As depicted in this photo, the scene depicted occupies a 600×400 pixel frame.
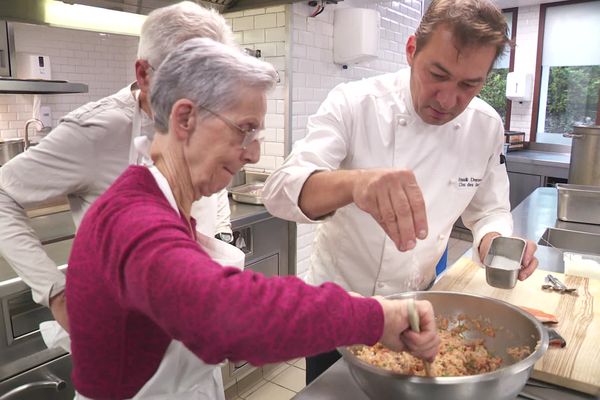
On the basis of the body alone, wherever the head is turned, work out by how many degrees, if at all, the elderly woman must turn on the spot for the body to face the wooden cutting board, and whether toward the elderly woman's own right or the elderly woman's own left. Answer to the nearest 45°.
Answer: approximately 45° to the elderly woman's own left

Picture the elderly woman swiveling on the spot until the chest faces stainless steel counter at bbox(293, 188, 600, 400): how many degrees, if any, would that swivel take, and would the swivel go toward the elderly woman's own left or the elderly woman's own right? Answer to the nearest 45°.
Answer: approximately 45° to the elderly woman's own left

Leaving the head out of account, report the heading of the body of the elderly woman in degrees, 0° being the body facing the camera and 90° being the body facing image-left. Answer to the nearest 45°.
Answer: approximately 270°

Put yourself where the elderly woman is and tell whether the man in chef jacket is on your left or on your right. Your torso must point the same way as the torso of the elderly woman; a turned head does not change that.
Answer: on your left

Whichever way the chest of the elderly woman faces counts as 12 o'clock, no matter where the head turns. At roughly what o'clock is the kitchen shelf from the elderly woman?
The kitchen shelf is roughly at 8 o'clock from the elderly woman.

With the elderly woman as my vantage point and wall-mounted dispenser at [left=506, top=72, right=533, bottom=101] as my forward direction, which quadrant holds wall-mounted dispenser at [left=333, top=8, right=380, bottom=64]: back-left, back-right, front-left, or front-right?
front-left

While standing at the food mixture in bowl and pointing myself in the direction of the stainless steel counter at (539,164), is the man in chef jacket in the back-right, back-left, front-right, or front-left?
front-left

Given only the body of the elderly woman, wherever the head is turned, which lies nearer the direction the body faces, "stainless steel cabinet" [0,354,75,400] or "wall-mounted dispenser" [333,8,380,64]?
the wall-mounted dispenser

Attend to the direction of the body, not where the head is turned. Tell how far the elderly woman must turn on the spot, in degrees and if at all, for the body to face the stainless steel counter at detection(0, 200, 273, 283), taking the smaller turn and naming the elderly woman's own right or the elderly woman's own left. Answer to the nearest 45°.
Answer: approximately 135° to the elderly woman's own left

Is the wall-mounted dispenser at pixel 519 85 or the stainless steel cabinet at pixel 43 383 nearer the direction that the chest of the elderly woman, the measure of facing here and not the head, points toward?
the wall-mounted dispenser

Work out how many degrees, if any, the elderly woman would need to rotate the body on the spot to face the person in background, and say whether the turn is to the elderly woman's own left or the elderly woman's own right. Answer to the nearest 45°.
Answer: approximately 135° to the elderly woman's own left

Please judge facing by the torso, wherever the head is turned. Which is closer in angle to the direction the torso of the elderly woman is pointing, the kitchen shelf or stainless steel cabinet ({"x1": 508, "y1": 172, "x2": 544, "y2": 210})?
the stainless steel cabinet
